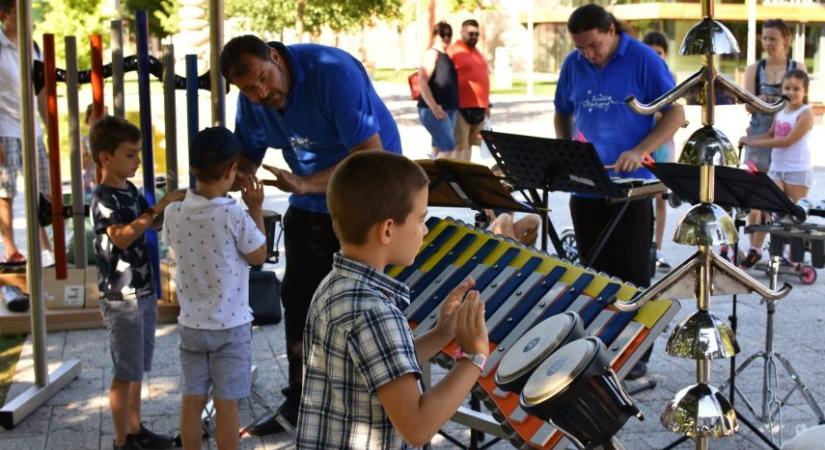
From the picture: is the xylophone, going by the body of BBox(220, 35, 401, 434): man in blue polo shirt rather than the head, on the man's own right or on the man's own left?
on the man's own left

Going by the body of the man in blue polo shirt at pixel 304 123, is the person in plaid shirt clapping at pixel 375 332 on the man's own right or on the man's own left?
on the man's own left

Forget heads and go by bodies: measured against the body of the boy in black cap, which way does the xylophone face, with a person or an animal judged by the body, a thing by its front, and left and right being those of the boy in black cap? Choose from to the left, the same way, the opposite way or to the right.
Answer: the opposite way

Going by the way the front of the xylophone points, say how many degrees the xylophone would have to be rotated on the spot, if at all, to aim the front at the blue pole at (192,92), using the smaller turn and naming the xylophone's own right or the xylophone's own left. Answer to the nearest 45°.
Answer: approximately 90° to the xylophone's own right

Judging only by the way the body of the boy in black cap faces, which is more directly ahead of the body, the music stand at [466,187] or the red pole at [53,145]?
the music stand

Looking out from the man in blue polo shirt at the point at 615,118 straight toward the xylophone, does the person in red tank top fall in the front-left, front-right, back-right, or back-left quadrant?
back-right

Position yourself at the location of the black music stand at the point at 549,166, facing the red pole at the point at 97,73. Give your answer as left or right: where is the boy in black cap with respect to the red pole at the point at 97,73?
left

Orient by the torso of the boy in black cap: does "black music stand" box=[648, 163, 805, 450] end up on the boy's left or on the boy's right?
on the boy's right

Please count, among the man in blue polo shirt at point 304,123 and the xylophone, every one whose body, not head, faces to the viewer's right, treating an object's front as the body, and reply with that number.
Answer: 0

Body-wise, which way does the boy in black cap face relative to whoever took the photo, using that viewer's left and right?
facing away from the viewer and to the right of the viewer

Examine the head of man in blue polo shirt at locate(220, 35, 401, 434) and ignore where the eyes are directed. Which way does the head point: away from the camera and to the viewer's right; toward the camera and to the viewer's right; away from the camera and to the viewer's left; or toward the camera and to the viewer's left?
toward the camera and to the viewer's left

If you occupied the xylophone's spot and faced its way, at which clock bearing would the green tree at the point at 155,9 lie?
The green tree is roughly at 4 o'clock from the xylophone.

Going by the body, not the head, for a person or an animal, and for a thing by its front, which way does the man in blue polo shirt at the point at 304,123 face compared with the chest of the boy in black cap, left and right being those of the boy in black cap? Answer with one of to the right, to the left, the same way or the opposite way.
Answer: the opposite way

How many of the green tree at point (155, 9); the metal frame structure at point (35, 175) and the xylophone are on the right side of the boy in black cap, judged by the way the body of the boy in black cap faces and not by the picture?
1
